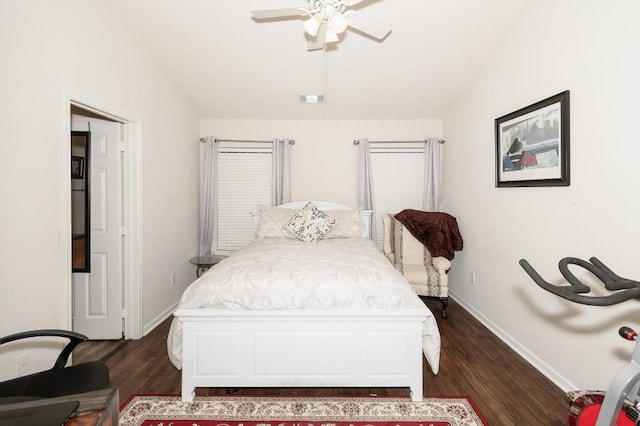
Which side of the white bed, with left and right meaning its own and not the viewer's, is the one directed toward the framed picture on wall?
left

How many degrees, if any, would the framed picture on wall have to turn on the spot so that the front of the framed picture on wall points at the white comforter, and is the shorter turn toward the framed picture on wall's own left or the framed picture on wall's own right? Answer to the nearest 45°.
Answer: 0° — it already faces it

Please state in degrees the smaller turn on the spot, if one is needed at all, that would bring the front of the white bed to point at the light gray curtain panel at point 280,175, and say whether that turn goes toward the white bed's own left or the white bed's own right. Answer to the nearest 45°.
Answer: approximately 180°

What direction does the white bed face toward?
toward the camera

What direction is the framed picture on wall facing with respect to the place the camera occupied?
facing the viewer and to the left of the viewer
